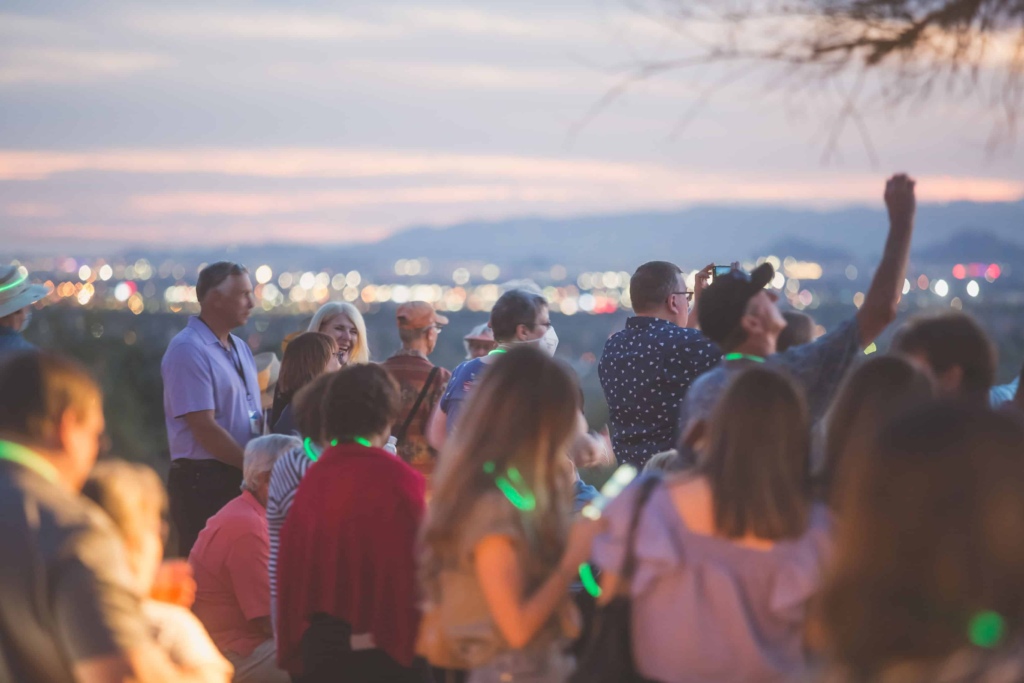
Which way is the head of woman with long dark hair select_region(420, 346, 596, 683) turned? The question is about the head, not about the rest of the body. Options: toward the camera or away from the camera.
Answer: away from the camera

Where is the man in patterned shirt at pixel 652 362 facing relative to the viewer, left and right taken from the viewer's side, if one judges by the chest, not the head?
facing away from the viewer and to the right of the viewer

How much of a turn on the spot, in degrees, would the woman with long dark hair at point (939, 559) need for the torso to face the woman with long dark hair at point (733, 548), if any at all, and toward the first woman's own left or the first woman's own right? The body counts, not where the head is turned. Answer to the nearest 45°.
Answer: approximately 45° to the first woman's own left

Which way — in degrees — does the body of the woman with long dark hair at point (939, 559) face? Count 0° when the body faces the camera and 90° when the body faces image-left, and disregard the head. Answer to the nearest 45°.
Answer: approximately 180°

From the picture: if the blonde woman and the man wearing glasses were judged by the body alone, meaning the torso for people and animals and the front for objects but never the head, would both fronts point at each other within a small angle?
no

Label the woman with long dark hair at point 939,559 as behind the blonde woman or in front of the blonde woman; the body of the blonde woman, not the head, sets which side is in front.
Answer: in front

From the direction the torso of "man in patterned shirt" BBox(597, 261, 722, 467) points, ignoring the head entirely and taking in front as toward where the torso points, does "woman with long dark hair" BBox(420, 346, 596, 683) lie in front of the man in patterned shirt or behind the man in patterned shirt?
behind

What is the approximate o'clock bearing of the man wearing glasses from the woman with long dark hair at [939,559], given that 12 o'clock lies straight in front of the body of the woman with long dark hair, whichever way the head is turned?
The man wearing glasses is roughly at 11 o'clock from the woman with long dark hair.

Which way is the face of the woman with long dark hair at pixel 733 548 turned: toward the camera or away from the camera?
away from the camera

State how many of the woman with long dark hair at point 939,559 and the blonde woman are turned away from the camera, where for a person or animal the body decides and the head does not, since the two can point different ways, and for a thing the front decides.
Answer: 1

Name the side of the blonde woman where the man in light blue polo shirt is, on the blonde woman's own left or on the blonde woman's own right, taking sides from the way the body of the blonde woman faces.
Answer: on the blonde woman's own right

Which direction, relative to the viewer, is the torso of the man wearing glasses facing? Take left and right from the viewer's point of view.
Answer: facing away from the viewer and to the right of the viewer

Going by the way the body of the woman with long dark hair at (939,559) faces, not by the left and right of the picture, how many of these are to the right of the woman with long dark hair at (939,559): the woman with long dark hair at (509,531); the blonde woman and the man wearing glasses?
0

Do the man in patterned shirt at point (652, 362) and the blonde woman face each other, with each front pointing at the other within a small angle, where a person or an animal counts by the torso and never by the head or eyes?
no

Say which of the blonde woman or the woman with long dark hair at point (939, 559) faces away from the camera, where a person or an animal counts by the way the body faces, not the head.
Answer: the woman with long dark hair

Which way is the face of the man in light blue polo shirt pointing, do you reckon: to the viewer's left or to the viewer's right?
to the viewer's right

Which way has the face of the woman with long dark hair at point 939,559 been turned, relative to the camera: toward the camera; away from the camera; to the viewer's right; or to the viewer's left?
away from the camera
